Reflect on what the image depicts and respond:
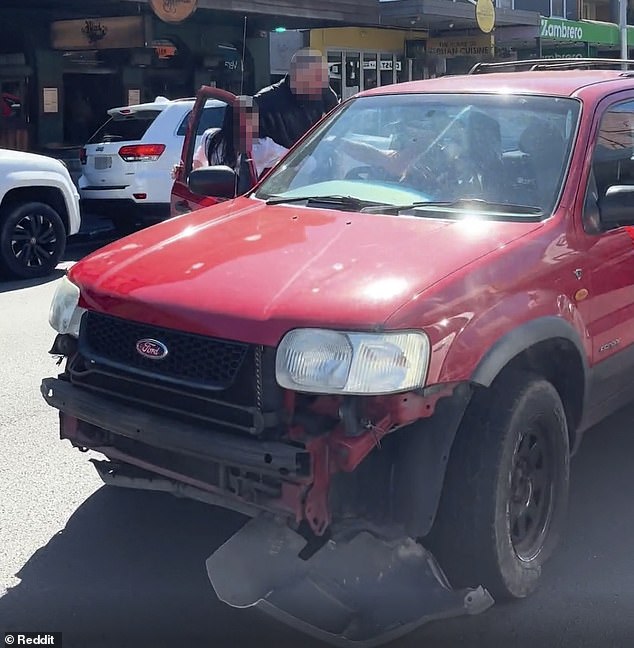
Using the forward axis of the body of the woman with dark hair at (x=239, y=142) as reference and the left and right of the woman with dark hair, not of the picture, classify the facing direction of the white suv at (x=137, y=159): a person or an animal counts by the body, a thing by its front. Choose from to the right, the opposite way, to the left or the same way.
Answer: to the left

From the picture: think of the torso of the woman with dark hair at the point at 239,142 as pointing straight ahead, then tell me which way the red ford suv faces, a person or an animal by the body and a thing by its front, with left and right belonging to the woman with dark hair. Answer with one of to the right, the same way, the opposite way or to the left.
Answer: to the right

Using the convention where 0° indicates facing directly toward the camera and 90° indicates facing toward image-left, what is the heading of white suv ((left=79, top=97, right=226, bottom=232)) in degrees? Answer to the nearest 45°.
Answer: approximately 225°

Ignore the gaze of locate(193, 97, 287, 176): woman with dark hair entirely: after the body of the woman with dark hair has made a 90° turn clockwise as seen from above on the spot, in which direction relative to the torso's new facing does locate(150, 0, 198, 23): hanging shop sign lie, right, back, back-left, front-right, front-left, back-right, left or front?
back-right

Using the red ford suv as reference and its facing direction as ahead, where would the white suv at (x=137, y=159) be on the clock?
The white suv is roughly at 4 o'clock from the red ford suv.

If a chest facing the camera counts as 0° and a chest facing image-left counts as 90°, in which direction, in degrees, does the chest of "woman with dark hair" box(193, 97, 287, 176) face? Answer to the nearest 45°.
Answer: approximately 315°

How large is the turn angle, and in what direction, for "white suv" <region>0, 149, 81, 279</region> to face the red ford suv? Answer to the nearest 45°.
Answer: approximately 90° to its right

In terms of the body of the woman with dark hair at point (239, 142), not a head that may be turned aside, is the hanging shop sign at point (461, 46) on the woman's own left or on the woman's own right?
on the woman's own left

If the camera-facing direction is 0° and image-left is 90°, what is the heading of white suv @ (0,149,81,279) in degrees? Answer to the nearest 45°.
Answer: approximately 270°

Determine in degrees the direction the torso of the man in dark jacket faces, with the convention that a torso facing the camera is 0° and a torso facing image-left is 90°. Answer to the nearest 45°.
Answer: approximately 315°

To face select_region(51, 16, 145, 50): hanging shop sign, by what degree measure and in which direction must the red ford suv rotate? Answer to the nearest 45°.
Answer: approximately 135° to its right
